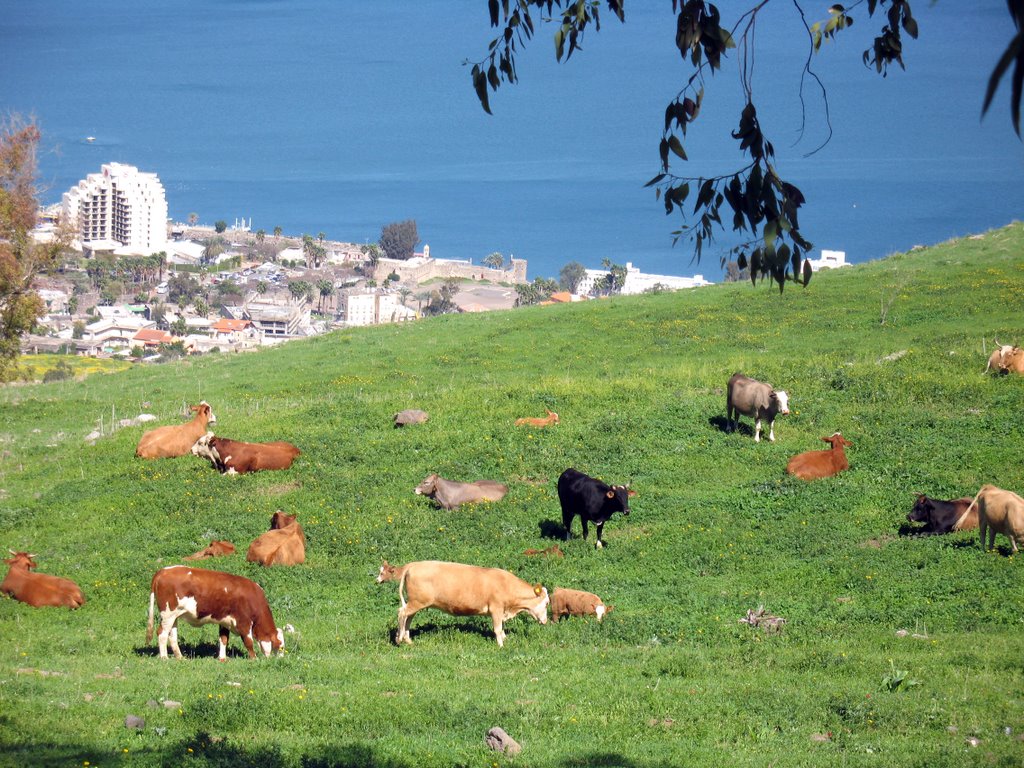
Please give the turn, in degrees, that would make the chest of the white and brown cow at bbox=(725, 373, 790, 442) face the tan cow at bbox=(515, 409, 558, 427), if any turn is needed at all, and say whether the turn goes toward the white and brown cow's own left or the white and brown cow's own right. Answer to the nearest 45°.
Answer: approximately 135° to the white and brown cow's own right

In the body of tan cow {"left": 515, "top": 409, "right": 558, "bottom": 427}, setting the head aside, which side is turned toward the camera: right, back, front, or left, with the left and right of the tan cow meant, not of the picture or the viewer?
right

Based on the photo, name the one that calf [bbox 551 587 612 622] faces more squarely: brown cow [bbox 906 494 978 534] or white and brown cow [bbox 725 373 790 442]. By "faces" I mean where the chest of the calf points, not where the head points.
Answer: the brown cow

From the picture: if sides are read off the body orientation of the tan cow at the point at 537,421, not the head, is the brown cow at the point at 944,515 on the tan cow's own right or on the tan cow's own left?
on the tan cow's own right

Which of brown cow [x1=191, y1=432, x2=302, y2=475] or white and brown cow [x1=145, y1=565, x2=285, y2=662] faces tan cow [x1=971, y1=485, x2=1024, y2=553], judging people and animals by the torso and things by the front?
the white and brown cow

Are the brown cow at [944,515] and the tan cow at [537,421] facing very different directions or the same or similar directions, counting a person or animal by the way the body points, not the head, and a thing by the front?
very different directions

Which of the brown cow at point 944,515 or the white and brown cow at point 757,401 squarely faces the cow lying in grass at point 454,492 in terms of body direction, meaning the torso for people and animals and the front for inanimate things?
the brown cow

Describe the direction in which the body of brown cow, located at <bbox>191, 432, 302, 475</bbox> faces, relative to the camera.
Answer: to the viewer's left

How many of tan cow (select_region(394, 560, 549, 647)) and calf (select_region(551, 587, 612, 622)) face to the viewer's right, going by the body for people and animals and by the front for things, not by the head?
2

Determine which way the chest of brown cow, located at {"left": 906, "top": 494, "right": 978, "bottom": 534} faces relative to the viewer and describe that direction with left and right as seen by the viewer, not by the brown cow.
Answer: facing to the left of the viewer

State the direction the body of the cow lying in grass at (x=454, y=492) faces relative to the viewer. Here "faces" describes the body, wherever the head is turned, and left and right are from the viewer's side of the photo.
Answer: facing to the left of the viewer

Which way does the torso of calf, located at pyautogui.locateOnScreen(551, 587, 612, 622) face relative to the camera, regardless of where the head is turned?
to the viewer's right

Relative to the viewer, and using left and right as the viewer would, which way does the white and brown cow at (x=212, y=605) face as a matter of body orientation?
facing to the right of the viewer

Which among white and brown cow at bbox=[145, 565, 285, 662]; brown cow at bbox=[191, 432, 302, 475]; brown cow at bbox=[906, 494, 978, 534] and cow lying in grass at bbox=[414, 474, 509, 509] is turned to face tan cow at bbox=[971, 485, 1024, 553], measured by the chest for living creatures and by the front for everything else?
the white and brown cow

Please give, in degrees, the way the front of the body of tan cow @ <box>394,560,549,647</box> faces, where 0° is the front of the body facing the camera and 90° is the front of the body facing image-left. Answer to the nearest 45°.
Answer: approximately 270°

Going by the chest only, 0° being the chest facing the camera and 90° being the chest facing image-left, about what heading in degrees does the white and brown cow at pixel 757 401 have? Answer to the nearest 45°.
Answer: approximately 315°

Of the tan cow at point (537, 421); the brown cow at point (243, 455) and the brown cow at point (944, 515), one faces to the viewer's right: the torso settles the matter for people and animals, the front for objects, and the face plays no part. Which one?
the tan cow

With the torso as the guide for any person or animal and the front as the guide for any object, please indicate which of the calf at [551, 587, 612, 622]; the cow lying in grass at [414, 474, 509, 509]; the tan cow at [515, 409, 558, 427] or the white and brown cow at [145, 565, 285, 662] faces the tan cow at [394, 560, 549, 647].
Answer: the white and brown cow

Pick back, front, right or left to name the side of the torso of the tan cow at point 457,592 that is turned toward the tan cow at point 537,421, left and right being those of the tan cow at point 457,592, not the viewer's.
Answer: left

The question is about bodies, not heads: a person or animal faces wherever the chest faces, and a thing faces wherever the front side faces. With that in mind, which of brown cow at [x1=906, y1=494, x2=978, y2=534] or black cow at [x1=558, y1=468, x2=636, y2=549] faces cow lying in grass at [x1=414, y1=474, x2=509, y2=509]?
the brown cow
